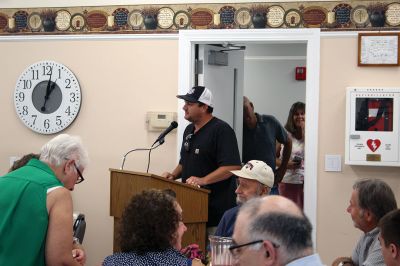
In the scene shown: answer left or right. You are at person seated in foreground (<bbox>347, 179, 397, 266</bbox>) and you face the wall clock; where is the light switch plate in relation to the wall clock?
right

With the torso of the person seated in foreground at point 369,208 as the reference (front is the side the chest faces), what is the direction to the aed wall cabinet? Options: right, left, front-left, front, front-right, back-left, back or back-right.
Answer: right

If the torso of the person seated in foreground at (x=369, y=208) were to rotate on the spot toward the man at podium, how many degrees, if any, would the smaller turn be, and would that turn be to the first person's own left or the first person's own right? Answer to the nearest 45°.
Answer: approximately 45° to the first person's own right

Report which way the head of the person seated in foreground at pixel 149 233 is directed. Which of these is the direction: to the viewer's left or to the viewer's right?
to the viewer's right

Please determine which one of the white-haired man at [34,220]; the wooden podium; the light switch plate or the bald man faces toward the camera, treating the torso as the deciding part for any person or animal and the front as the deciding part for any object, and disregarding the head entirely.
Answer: the light switch plate

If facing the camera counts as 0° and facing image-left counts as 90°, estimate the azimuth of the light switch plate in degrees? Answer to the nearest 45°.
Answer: approximately 0°

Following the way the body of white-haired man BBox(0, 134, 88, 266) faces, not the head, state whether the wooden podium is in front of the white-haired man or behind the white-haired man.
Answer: in front

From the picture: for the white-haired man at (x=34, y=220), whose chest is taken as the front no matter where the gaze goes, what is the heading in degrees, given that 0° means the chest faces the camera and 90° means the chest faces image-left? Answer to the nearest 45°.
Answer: approximately 225°

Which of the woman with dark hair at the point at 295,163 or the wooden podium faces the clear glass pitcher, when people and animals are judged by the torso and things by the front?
the woman with dark hair

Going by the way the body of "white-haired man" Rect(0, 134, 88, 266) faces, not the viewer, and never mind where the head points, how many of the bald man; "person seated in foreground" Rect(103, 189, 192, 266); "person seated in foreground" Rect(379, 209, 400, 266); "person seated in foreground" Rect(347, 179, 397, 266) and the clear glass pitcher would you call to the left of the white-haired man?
0

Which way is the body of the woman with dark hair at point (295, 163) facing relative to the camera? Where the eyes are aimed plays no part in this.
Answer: toward the camera
